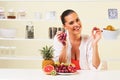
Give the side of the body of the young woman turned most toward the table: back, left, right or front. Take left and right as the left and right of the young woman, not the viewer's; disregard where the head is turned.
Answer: front

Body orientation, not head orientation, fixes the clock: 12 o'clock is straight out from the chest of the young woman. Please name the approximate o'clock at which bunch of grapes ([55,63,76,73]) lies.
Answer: The bunch of grapes is roughly at 12 o'clock from the young woman.

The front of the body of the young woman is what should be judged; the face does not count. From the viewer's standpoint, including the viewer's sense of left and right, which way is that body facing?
facing the viewer

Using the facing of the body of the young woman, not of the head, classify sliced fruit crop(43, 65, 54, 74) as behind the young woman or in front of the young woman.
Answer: in front
